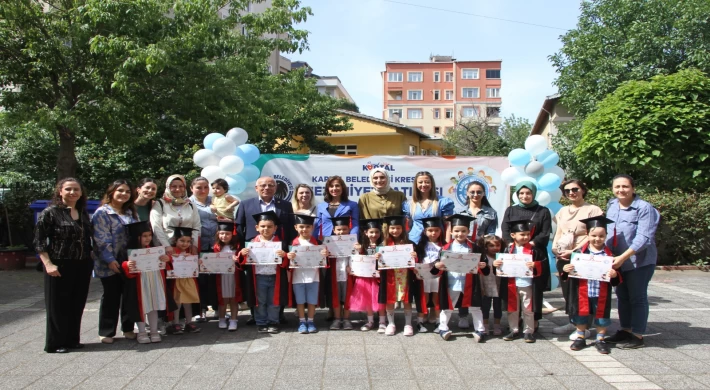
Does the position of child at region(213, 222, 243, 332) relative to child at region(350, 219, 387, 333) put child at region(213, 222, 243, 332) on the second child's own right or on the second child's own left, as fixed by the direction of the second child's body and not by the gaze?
on the second child's own right

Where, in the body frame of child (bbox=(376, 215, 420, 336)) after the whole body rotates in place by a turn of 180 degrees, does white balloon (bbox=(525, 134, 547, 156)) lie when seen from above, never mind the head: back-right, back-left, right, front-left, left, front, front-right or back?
front-right

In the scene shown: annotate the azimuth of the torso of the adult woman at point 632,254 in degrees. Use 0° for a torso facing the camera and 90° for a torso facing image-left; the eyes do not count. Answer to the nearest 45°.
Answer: approximately 45°

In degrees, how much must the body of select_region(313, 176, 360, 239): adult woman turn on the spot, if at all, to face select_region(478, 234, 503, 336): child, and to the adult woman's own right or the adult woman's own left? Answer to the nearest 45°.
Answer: approximately 90° to the adult woman's own left

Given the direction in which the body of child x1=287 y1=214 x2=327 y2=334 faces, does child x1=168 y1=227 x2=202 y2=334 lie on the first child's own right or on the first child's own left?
on the first child's own right

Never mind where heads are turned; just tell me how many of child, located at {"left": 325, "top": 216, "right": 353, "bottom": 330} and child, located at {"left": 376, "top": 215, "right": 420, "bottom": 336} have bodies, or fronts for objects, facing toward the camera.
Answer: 2
